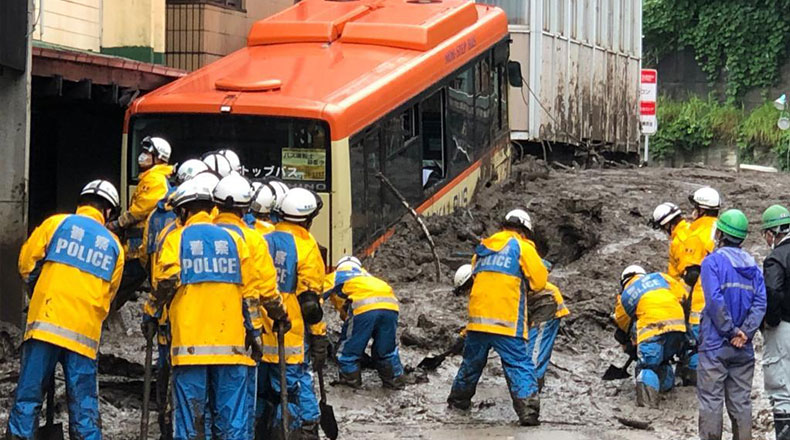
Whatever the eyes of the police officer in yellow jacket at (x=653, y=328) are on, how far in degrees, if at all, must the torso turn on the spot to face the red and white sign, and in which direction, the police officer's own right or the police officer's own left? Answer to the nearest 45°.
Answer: approximately 45° to the police officer's own right

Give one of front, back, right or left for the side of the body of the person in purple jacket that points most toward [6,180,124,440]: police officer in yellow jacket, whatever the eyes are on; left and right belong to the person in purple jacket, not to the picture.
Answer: left

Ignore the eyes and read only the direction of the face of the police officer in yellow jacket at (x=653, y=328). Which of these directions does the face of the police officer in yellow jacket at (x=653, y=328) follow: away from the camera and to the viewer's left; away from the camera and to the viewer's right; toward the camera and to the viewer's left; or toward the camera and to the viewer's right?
away from the camera and to the viewer's left

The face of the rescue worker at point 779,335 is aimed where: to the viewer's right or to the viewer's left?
to the viewer's left

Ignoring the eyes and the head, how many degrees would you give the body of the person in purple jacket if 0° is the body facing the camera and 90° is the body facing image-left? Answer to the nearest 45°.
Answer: approximately 135°

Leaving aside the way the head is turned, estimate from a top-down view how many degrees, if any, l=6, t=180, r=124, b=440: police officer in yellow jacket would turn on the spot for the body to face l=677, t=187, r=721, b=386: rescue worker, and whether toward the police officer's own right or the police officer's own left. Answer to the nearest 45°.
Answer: approximately 45° to the police officer's own right

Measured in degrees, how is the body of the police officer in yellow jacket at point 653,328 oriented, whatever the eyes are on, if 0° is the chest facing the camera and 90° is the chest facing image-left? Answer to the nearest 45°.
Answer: approximately 135°

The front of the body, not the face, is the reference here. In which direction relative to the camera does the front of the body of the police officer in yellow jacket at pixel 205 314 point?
away from the camera

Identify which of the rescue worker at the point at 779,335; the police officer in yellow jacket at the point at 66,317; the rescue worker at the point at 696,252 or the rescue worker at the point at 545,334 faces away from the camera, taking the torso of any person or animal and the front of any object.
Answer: the police officer in yellow jacket

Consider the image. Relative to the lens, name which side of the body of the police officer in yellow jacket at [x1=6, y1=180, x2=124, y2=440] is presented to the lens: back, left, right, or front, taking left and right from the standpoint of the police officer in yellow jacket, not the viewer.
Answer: back
